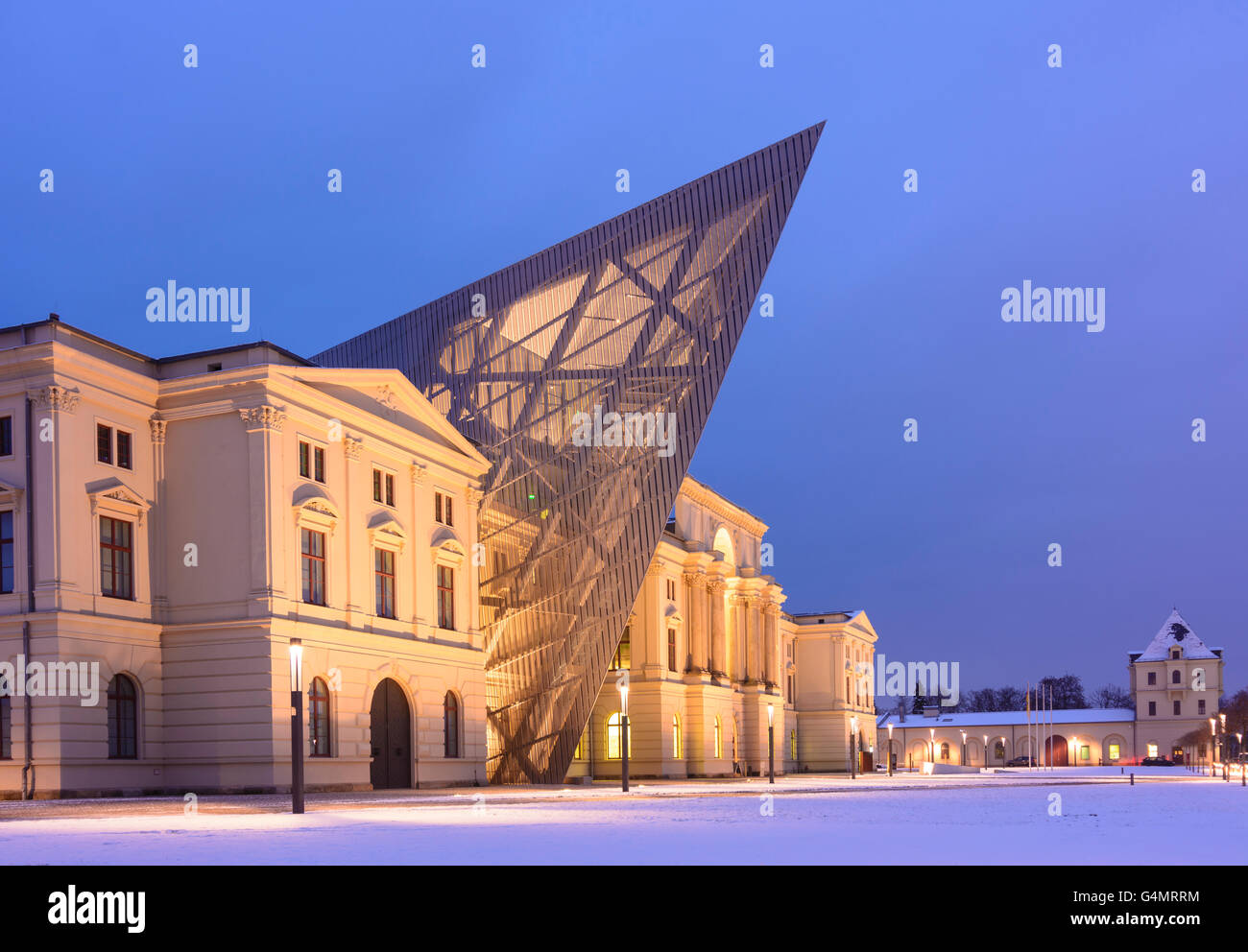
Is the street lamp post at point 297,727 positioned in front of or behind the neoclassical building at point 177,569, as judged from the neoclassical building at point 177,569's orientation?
in front
